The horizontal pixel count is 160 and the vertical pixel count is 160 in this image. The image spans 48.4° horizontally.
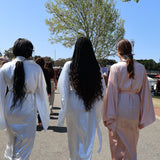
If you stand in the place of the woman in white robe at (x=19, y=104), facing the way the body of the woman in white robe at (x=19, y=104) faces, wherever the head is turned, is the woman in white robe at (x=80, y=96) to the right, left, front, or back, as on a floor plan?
right

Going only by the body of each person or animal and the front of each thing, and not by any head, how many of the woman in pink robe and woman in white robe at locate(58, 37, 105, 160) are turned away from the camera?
2

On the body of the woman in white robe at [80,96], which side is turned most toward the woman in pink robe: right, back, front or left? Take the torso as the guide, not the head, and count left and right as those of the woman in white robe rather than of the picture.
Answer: right

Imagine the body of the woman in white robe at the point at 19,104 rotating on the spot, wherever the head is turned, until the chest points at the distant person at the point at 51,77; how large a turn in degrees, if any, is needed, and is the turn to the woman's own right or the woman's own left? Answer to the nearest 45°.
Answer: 0° — they already face them

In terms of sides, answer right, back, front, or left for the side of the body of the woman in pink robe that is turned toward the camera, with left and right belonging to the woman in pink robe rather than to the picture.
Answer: back

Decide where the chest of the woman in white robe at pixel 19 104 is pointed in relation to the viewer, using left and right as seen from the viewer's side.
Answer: facing away from the viewer

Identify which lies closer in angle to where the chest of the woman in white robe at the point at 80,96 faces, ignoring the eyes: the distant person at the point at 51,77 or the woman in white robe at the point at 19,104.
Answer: the distant person

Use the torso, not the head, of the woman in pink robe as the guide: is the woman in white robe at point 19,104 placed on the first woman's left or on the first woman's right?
on the first woman's left

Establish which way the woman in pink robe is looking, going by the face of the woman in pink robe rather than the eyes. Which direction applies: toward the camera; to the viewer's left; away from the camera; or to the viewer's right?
away from the camera

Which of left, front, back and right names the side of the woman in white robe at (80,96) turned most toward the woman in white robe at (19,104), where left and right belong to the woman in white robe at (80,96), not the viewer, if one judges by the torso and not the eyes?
left

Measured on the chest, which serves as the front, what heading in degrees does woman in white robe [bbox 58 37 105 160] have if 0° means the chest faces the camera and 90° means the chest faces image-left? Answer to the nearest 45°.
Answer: approximately 180°

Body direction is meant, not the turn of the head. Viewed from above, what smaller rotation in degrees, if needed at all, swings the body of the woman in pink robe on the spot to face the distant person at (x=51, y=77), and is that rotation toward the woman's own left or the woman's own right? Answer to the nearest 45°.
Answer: approximately 45° to the woman's own left

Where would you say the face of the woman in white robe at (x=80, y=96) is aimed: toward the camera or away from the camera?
away from the camera
